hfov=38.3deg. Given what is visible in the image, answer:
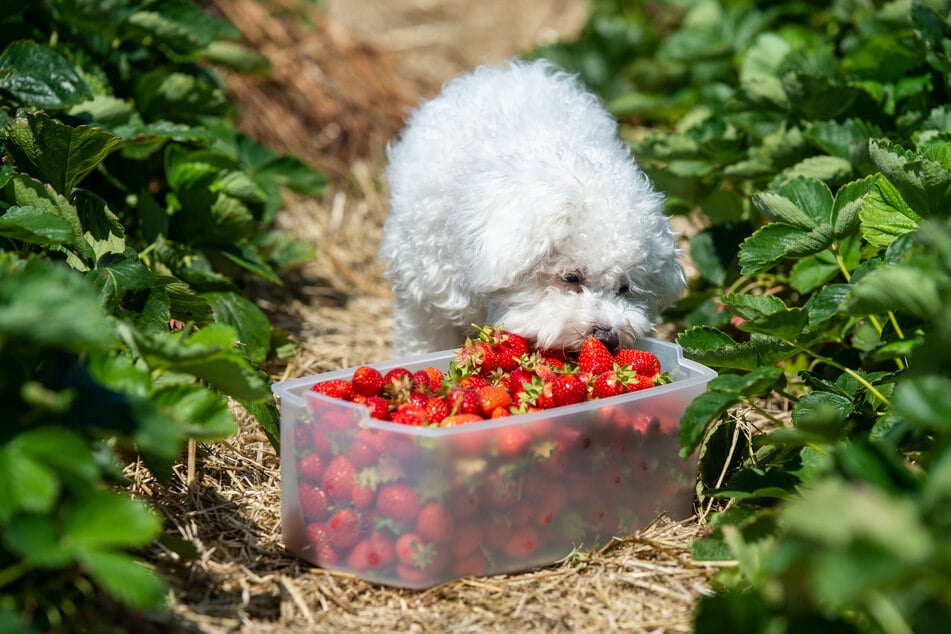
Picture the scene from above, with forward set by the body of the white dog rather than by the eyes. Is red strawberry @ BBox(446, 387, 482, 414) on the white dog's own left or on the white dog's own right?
on the white dog's own right

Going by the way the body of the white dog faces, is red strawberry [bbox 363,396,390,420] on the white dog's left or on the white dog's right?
on the white dog's right

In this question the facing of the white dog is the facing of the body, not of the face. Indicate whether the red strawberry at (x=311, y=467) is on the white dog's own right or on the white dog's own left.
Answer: on the white dog's own right

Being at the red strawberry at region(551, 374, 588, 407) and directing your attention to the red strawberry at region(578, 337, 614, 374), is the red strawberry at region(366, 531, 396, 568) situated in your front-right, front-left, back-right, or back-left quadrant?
back-left

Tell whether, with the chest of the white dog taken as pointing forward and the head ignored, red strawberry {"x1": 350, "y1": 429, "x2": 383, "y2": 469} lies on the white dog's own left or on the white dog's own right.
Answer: on the white dog's own right

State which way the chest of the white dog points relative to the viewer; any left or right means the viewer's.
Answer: facing the viewer and to the right of the viewer

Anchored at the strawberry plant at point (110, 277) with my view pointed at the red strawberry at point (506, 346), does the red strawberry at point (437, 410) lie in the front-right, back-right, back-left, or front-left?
front-right

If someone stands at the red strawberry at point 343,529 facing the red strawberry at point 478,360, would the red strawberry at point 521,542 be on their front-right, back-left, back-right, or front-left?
front-right
